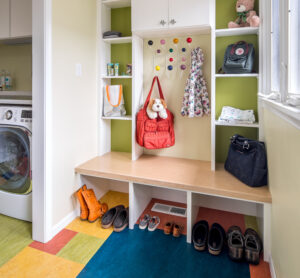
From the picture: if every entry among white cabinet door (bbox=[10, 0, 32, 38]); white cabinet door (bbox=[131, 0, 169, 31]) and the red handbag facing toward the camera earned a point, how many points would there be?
3

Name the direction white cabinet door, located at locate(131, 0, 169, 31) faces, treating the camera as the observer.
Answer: facing the viewer

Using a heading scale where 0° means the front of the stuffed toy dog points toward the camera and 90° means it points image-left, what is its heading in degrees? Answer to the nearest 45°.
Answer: approximately 0°

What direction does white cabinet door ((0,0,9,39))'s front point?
toward the camera

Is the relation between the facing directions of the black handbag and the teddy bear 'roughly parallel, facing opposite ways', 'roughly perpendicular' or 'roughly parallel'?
roughly parallel

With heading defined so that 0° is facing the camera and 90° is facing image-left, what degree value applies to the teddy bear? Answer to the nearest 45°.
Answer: approximately 45°

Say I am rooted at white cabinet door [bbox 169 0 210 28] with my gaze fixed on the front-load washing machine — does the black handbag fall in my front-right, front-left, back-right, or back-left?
back-left

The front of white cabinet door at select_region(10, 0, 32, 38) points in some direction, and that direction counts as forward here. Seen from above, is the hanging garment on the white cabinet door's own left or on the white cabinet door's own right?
on the white cabinet door's own left
